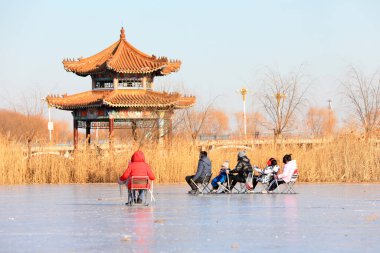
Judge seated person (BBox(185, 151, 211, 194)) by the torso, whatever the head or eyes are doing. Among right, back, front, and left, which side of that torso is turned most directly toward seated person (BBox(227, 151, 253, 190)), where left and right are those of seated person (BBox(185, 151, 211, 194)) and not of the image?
back

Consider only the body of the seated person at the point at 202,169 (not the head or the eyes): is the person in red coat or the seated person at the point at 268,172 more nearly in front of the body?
the person in red coat

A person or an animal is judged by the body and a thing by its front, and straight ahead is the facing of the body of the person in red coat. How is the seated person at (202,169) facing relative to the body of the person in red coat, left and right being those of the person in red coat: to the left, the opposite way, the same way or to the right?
to the left

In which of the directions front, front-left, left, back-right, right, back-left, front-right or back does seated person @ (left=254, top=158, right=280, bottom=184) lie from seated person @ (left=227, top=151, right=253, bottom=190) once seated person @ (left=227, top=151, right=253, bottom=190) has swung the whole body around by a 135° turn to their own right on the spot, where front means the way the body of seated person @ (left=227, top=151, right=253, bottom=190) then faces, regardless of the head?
front-right

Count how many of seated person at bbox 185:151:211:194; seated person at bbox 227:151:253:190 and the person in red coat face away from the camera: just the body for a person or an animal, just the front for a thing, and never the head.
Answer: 1

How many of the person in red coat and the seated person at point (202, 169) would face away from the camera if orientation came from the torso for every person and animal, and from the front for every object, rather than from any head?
1

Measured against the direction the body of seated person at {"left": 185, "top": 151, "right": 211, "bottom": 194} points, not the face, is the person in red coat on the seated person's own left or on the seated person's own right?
on the seated person's own left

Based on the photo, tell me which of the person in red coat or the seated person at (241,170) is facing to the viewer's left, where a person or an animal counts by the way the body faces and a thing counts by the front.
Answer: the seated person

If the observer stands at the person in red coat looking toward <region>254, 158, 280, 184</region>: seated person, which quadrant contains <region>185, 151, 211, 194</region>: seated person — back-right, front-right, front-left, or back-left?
front-left

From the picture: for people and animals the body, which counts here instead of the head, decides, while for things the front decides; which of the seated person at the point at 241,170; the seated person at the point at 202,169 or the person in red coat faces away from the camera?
the person in red coat

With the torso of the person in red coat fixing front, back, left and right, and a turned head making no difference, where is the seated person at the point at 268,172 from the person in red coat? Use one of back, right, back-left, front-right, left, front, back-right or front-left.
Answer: front-right

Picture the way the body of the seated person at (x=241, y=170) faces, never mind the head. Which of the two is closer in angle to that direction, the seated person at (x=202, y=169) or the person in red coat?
the seated person

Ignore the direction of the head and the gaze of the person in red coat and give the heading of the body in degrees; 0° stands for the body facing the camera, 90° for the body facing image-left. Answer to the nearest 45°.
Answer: approximately 180°

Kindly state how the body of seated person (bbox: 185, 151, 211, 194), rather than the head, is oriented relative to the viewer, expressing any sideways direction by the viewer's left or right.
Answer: facing to the left of the viewer

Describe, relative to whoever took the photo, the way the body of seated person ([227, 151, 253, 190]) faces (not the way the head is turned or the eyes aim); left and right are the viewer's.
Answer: facing to the left of the viewer
